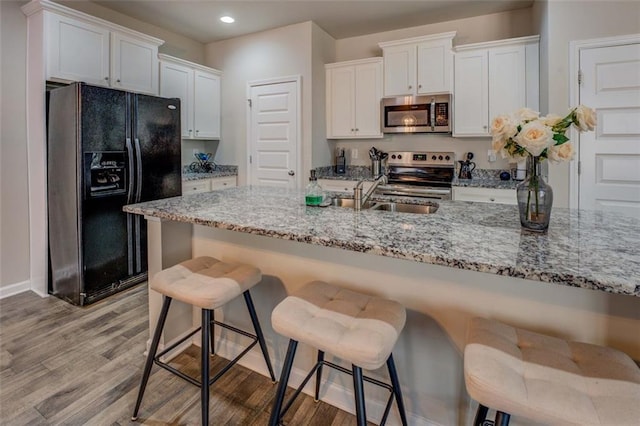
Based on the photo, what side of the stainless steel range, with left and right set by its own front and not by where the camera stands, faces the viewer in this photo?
front

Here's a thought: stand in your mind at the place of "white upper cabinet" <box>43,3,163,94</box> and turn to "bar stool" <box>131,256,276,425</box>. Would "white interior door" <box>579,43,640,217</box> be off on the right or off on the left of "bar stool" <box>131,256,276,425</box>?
left

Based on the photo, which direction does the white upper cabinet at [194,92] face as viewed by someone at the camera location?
facing the viewer and to the right of the viewer

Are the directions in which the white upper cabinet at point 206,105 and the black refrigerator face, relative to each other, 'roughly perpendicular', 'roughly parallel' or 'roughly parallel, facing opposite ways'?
roughly parallel

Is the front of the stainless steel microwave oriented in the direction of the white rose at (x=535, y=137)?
yes

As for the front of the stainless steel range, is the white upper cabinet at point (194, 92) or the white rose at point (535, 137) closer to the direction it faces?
the white rose

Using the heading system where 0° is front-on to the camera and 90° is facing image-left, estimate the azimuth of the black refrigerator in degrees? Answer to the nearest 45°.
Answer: approximately 315°

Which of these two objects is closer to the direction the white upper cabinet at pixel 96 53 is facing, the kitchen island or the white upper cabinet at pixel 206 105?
the kitchen island

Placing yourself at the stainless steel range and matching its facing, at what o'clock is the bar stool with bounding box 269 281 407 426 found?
The bar stool is roughly at 12 o'clock from the stainless steel range.

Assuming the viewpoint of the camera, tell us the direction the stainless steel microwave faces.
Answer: facing the viewer

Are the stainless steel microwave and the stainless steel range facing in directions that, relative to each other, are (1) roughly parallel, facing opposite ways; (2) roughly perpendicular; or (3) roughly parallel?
roughly parallel
